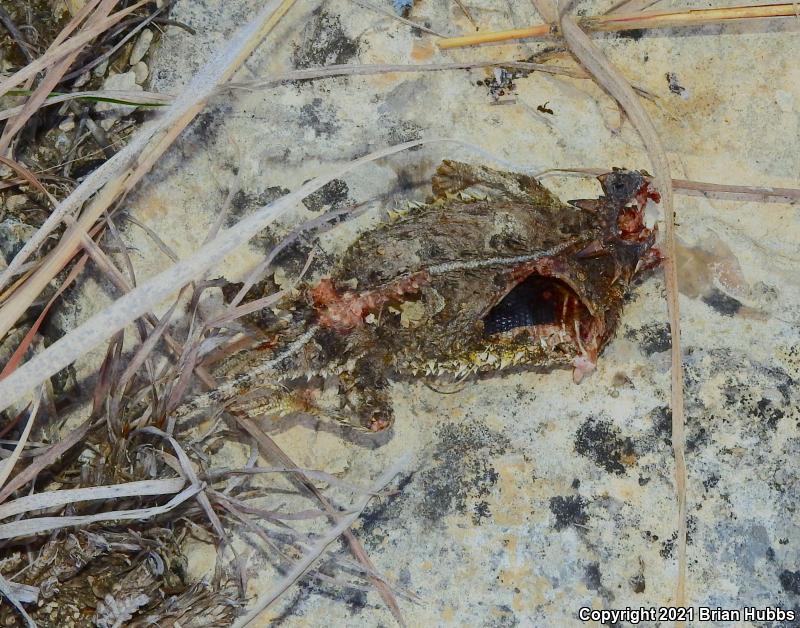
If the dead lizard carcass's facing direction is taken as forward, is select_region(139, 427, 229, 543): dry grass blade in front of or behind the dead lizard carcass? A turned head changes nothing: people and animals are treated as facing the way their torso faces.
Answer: behind

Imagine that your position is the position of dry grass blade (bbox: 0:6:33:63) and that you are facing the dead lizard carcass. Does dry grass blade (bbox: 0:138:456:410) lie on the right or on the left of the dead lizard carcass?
right

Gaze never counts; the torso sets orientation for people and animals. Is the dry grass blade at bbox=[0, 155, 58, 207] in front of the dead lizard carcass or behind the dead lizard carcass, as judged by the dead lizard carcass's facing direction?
behind

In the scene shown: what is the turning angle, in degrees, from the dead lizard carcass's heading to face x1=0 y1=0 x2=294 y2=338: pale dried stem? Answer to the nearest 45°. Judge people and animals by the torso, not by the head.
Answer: approximately 180°

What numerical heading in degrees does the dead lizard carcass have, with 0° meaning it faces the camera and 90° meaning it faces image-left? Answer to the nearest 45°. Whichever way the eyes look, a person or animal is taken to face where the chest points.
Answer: approximately 270°

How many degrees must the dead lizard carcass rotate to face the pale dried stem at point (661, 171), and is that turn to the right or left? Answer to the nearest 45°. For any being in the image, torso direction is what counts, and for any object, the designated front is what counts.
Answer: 0° — it already faces it
